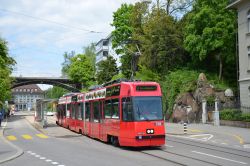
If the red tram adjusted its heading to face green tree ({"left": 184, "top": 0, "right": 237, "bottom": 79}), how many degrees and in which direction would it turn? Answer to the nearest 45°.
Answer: approximately 135° to its left

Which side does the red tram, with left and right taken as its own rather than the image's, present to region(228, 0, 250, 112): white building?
left

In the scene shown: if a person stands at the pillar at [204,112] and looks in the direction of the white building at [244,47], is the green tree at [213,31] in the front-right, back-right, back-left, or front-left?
front-left

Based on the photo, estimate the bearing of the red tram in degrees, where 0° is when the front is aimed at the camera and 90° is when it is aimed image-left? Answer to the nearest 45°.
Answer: approximately 315°

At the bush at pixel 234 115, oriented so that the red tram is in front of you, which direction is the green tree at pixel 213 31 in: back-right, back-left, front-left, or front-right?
back-right

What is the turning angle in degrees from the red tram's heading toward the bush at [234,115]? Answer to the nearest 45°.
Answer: approximately 90° to its left

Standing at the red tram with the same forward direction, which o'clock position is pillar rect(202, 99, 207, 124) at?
The pillar is roughly at 8 o'clock from the red tram.
